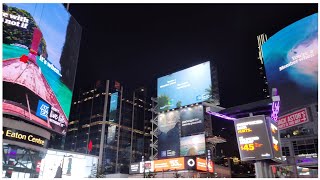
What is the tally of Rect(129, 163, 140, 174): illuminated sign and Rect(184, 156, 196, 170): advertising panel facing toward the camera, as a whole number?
2

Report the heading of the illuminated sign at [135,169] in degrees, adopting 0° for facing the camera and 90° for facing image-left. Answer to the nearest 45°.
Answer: approximately 0°

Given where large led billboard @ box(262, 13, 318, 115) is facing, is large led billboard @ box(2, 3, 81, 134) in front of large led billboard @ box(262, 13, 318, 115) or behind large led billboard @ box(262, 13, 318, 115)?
in front

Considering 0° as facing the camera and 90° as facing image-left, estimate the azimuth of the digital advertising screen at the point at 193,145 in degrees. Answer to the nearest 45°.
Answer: approximately 45°

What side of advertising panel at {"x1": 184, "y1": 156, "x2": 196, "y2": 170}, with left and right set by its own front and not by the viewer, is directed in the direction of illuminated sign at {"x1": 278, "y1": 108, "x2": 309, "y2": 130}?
left

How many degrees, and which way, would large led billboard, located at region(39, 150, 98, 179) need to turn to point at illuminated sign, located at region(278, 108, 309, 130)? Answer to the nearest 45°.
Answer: approximately 45° to its left

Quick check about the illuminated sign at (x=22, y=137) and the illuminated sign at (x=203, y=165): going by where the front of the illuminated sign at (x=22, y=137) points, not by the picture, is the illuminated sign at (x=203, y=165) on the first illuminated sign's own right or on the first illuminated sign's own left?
on the first illuminated sign's own left

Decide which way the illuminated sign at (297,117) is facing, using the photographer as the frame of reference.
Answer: facing the viewer and to the left of the viewer

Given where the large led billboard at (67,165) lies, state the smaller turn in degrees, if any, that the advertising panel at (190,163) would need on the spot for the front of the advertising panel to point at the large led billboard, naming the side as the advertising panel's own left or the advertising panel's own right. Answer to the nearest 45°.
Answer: approximately 90° to the advertising panel's own right

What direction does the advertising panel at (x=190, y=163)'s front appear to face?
toward the camera

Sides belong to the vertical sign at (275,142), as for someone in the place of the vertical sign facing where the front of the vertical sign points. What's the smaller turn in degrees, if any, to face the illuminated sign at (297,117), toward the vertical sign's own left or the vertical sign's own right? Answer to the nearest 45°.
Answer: approximately 135° to the vertical sign's own left
